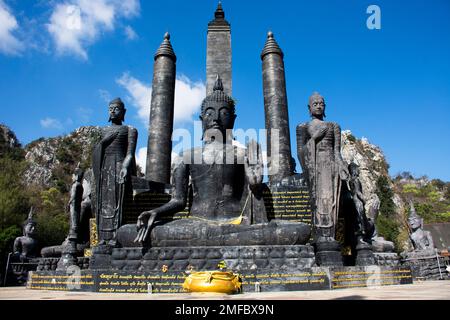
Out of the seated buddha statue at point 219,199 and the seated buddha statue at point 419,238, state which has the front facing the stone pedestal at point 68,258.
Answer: the seated buddha statue at point 419,238

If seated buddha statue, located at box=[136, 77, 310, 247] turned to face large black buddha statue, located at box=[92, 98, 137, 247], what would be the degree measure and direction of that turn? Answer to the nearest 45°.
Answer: approximately 90° to its right

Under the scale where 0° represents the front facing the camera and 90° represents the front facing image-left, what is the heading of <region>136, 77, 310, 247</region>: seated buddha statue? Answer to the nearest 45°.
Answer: approximately 0°

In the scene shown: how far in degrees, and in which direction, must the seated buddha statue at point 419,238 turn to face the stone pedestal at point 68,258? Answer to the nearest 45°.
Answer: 0° — it already faces it

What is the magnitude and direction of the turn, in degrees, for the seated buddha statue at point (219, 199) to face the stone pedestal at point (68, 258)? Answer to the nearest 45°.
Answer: approximately 90° to its right

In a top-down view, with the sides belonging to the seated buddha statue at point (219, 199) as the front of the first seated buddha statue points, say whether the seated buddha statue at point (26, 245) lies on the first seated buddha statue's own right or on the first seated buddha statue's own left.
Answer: on the first seated buddha statue's own right

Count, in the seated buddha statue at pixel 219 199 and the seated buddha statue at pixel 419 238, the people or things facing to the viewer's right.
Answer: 0

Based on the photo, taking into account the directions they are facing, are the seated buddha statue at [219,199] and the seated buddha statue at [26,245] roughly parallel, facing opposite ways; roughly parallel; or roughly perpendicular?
roughly perpendicular

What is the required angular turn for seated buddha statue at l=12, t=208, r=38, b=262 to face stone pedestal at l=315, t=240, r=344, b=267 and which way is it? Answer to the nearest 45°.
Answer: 0° — it already faces it

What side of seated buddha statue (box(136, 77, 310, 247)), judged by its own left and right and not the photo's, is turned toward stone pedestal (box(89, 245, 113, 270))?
right

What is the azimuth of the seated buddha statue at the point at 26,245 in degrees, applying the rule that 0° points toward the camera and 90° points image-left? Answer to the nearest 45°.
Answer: approximately 315°

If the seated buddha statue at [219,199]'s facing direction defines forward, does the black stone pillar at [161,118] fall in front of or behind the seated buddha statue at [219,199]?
behind

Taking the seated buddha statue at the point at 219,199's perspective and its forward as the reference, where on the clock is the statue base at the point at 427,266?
The statue base is roughly at 8 o'clock from the seated buddha statue.

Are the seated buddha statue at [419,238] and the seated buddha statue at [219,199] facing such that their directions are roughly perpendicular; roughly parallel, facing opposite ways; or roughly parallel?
roughly perpendicular

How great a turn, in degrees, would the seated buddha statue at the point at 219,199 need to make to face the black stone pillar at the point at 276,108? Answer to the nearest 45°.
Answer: approximately 180°
